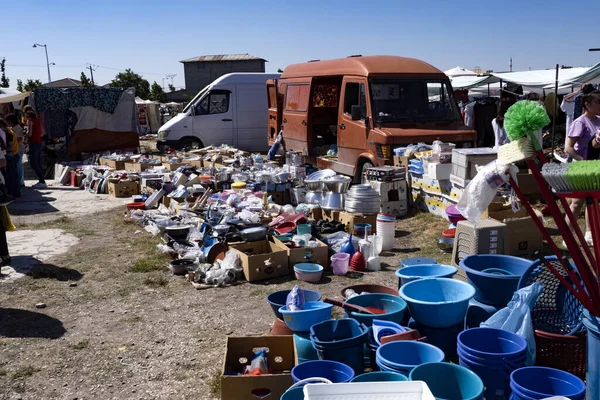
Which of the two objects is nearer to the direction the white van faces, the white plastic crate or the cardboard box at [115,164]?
the cardboard box

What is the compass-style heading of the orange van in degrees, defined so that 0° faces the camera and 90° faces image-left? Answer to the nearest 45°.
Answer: approximately 315°

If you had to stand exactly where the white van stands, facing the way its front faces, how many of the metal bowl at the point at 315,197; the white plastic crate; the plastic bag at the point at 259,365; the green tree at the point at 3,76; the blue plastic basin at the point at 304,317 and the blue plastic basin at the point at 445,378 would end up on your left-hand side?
5

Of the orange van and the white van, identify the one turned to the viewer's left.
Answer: the white van

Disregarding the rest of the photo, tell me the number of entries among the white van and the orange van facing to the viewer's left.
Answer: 1

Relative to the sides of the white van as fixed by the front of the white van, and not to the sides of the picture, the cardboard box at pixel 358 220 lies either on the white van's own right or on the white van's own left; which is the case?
on the white van's own left

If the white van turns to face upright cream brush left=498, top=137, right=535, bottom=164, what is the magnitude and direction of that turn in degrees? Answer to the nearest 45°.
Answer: approximately 90° to its left

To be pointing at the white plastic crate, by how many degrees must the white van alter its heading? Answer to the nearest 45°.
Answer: approximately 90° to its left

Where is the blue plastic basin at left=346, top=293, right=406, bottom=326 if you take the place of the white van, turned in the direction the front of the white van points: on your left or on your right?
on your left

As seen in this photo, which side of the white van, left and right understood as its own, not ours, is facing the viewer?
left

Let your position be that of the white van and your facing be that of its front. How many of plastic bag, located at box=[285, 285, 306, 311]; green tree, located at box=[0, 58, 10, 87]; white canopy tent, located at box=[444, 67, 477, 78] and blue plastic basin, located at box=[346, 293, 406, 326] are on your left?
2

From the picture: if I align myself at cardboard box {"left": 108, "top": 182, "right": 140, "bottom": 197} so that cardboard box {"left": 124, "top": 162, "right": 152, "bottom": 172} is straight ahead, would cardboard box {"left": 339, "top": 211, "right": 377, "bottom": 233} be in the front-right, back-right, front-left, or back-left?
back-right
